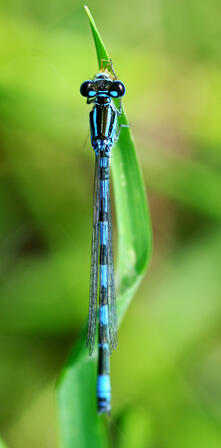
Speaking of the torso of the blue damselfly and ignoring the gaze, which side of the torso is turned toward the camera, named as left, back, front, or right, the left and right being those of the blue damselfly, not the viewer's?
back
